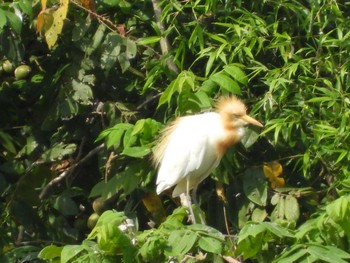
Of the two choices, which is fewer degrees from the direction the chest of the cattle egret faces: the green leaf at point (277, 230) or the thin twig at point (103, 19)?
the green leaf

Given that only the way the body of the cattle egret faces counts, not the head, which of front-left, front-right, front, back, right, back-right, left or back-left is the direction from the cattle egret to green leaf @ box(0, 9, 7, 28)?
back

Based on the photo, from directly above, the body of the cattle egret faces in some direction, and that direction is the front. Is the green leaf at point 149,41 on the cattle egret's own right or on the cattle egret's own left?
on the cattle egret's own left

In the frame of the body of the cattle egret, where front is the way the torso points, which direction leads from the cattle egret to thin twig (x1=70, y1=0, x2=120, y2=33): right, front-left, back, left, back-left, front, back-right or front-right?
back-left

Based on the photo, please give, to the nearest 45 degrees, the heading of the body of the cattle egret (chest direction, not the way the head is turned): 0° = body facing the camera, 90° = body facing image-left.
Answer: approximately 270°

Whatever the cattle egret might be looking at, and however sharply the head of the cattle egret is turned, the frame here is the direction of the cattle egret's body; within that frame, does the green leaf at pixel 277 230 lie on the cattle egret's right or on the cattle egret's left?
on the cattle egret's right
